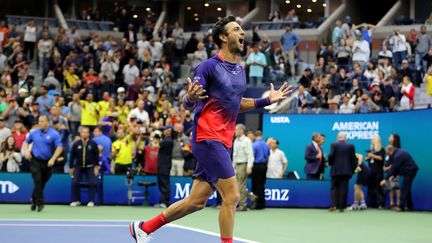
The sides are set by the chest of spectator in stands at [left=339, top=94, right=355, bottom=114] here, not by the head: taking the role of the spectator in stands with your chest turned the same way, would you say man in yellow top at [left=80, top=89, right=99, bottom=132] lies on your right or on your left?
on your right

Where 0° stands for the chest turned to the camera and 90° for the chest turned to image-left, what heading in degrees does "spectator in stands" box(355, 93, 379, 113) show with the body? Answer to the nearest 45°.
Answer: approximately 0°

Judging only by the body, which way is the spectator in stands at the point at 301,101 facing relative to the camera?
toward the camera

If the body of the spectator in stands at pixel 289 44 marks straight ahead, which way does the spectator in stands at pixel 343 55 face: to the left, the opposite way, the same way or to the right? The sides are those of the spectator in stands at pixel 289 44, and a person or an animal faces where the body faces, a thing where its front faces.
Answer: the same way

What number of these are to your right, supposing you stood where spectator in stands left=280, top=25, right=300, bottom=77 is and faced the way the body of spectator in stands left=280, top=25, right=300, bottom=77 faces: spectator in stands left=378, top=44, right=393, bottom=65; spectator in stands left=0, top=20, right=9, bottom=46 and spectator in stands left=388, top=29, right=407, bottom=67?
1

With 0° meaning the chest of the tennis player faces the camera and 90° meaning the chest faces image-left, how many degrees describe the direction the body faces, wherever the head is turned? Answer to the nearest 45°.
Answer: approximately 315°

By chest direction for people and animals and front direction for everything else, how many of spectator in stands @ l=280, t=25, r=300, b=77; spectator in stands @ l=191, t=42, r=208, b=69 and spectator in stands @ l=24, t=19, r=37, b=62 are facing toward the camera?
3

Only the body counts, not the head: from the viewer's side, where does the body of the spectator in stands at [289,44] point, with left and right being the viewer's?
facing the viewer

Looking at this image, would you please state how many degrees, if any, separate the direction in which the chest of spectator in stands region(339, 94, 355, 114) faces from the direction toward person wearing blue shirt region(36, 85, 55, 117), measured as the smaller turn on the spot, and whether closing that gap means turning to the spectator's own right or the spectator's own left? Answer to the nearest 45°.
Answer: approximately 90° to the spectator's own right

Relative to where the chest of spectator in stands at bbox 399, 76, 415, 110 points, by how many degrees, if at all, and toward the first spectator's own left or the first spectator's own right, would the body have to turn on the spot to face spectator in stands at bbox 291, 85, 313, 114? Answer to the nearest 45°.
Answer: approximately 45° to the first spectator's own right

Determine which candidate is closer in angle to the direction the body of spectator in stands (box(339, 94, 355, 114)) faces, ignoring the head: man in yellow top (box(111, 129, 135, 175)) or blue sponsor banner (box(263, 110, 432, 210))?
the blue sponsor banner

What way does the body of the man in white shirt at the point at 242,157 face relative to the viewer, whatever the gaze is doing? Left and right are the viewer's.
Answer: facing the viewer and to the left of the viewer
